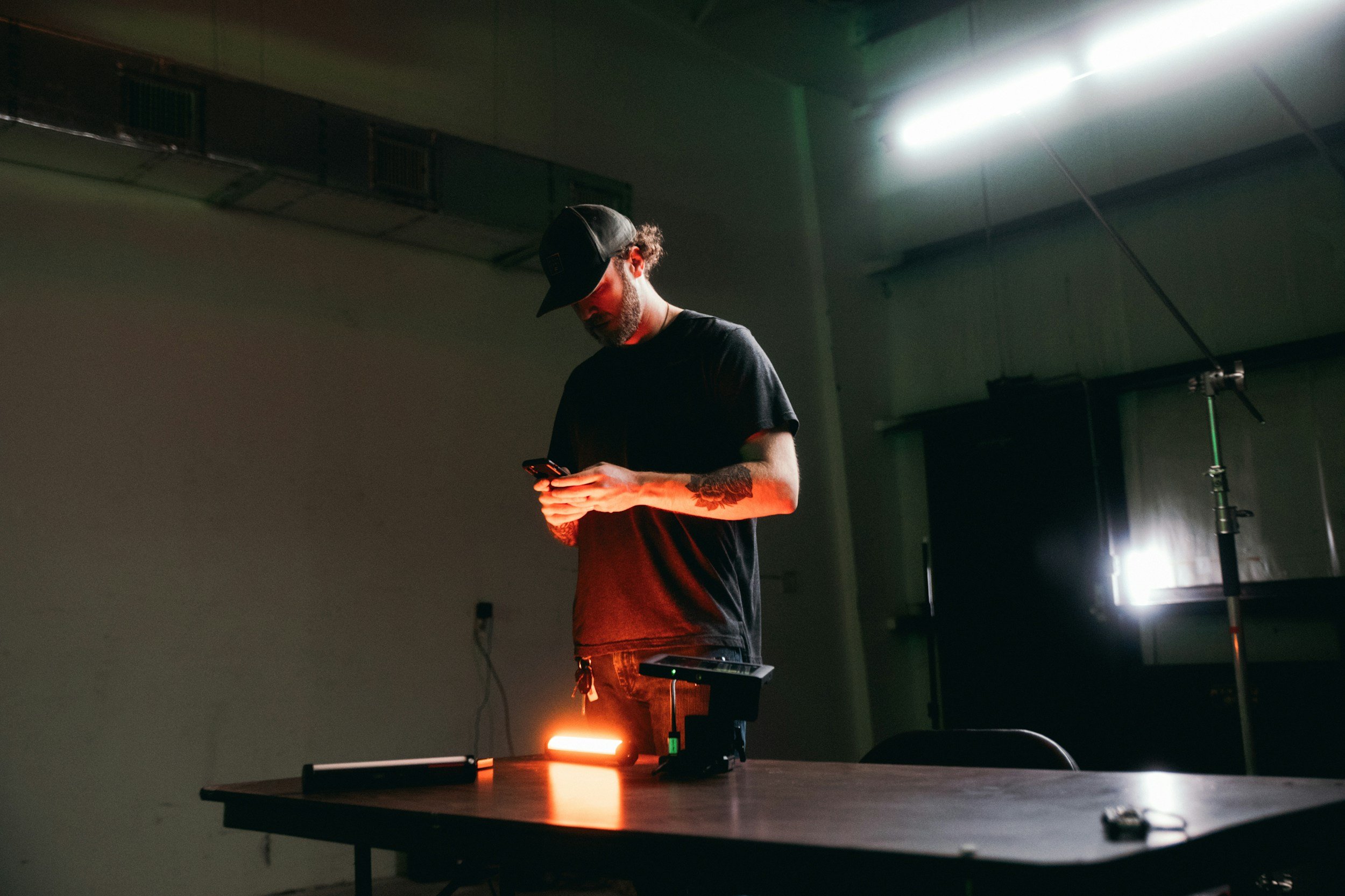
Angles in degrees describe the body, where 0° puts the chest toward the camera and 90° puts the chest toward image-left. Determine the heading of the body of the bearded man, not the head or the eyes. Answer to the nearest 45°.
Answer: approximately 45°

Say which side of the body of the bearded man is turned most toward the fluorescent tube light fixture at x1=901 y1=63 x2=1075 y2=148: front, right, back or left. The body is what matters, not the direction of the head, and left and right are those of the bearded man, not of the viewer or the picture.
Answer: back

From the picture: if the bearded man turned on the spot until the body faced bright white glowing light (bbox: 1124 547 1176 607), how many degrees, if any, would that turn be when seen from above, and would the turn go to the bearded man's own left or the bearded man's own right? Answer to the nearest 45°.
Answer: approximately 180°

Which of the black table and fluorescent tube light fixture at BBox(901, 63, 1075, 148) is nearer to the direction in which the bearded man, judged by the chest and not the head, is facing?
the black table
